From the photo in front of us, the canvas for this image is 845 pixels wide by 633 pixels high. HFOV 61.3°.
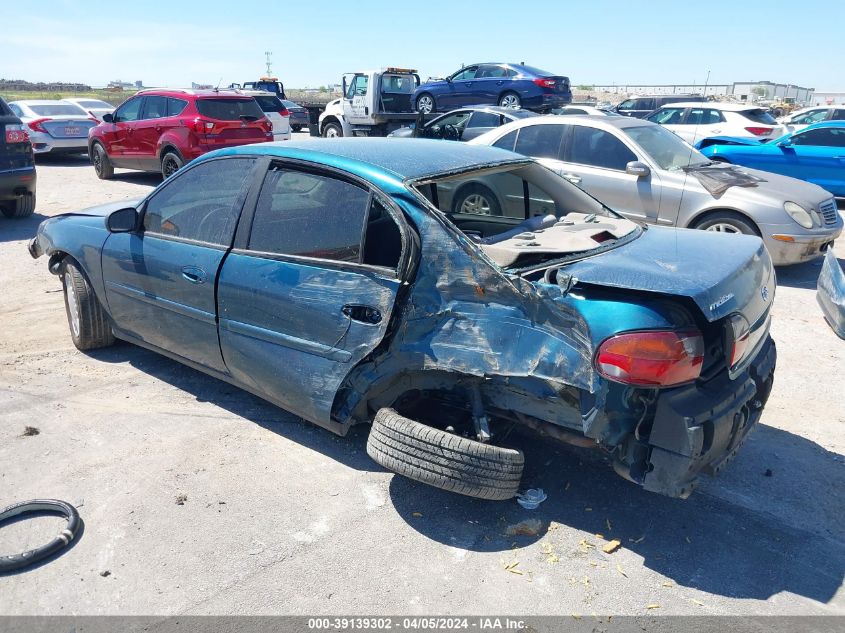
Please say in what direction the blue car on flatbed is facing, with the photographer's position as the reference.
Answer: facing away from the viewer and to the left of the viewer

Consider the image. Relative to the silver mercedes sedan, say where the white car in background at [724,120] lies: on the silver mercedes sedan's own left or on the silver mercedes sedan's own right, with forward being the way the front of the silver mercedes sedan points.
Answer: on the silver mercedes sedan's own left

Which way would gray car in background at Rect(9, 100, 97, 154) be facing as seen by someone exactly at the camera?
facing away from the viewer and to the left of the viewer

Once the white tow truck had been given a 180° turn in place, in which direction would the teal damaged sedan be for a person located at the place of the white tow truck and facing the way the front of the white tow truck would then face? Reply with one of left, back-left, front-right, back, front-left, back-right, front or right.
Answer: front-right

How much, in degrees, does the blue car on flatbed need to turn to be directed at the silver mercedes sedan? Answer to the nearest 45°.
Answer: approximately 135° to its left

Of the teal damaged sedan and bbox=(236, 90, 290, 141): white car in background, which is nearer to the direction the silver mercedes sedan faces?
the teal damaged sedan

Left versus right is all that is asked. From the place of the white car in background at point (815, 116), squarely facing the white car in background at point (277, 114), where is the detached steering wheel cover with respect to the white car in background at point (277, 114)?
left

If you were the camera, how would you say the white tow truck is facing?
facing away from the viewer and to the left of the viewer

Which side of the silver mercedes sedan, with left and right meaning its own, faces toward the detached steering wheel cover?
right
